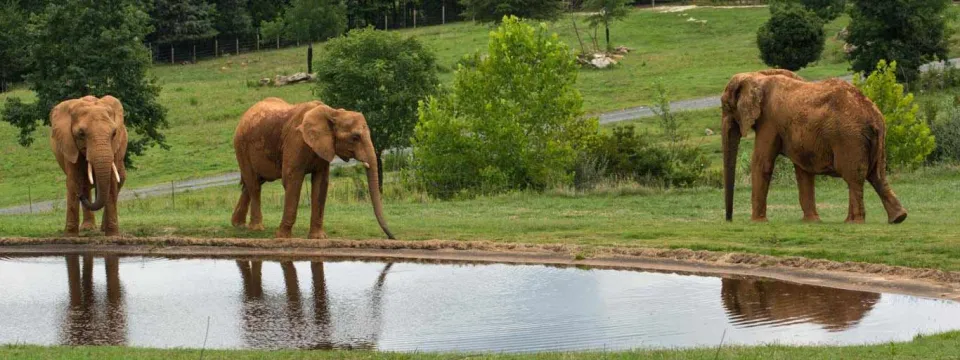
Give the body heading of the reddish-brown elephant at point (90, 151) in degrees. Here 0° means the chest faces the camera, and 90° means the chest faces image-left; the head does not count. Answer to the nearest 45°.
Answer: approximately 0°

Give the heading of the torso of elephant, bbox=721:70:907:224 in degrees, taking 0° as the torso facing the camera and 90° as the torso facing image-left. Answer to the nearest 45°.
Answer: approximately 135°

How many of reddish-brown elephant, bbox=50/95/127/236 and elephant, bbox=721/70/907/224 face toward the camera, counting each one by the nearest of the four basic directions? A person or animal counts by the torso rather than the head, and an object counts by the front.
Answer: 1

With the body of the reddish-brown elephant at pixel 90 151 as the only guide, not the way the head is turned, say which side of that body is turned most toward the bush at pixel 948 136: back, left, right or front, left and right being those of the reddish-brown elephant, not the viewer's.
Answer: left

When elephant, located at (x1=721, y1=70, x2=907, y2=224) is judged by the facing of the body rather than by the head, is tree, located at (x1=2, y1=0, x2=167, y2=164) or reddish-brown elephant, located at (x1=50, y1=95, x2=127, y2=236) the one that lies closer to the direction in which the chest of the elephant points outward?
the tree

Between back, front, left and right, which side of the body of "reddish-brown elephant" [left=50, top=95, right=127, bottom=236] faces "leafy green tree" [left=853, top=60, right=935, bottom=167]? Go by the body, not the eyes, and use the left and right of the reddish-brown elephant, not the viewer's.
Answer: left

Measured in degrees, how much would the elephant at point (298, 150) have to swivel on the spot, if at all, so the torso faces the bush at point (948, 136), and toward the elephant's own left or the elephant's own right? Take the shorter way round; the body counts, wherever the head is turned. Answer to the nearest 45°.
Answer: approximately 90° to the elephant's own left

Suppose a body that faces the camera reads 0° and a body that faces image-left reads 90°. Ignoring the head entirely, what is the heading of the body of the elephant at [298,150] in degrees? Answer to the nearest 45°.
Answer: approximately 315°

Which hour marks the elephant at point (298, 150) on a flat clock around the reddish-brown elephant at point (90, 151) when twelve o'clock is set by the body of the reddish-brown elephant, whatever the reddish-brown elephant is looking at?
The elephant is roughly at 10 o'clock from the reddish-brown elephant.

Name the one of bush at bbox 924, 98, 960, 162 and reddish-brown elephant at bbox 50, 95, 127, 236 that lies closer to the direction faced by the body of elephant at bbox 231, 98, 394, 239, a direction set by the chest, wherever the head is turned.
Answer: the bush

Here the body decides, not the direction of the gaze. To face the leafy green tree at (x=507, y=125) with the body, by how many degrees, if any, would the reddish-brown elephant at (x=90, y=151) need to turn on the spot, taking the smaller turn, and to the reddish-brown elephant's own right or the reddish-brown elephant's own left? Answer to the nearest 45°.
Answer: approximately 135° to the reddish-brown elephant's own left

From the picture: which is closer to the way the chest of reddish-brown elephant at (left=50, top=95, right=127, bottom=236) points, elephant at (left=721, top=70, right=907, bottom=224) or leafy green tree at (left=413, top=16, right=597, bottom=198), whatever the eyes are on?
the elephant
